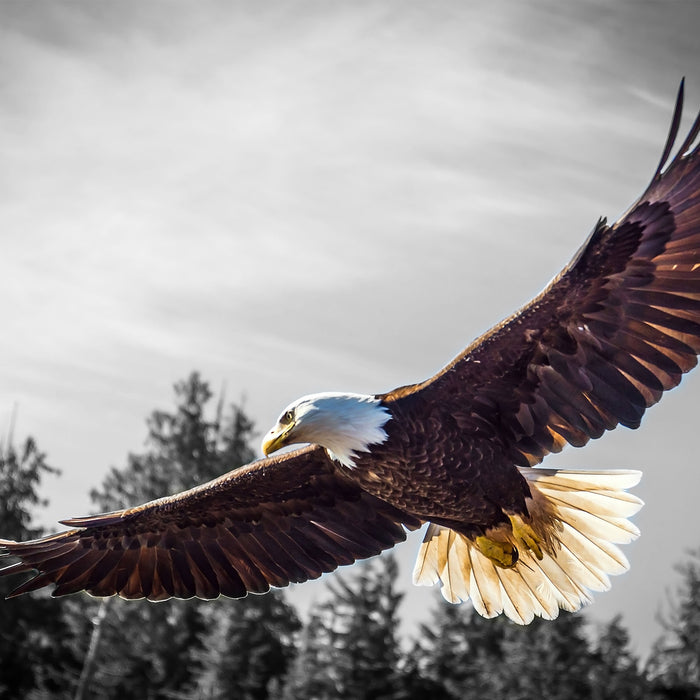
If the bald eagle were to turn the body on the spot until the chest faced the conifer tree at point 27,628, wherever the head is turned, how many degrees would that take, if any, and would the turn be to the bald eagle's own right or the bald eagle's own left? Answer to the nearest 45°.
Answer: approximately 90° to the bald eagle's own right

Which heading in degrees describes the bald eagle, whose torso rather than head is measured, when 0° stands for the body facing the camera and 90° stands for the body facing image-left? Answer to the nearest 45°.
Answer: approximately 45°

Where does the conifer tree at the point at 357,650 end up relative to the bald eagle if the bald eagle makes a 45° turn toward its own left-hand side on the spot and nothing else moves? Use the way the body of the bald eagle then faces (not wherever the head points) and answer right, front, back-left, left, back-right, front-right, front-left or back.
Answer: back

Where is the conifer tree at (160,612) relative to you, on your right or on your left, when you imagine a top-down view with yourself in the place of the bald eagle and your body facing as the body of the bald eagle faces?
on your right
